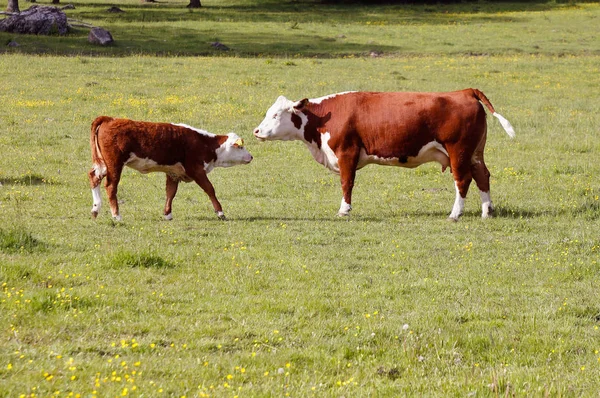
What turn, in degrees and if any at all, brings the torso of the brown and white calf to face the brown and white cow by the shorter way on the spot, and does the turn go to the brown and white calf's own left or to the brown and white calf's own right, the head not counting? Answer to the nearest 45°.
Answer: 0° — it already faces it

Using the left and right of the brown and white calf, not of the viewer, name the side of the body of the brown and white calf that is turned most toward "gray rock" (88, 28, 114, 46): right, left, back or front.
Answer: left

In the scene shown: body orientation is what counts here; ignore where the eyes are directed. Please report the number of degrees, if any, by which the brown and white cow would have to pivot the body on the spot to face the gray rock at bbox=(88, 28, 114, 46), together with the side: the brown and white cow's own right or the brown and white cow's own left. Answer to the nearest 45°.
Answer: approximately 45° to the brown and white cow's own right

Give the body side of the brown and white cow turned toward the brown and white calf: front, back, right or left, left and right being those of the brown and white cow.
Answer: front

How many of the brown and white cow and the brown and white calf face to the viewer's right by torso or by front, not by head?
1

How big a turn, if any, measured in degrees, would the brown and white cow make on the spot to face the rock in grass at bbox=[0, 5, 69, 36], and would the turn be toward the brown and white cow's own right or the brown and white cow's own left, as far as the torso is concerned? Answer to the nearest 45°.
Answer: approximately 45° to the brown and white cow's own right

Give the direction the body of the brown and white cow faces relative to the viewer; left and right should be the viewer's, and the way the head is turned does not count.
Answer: facing to the left of the viewer

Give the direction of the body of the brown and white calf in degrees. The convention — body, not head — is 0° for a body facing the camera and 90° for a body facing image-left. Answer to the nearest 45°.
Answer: approximately 270°

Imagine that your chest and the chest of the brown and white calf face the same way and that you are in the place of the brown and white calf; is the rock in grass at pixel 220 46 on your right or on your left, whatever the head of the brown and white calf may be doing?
on your left

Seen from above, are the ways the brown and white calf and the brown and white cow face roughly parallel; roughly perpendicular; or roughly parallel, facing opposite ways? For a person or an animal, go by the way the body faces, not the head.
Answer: roughly parallel, facing opposite ways
